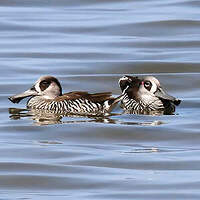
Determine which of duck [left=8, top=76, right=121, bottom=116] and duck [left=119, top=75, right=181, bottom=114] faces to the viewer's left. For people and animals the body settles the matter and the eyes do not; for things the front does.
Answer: duck [left=8, top=76, right=121, bottom=116]

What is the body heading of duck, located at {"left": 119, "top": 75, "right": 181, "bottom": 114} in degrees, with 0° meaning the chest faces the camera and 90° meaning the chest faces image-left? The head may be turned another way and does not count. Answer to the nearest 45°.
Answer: approximately 270°

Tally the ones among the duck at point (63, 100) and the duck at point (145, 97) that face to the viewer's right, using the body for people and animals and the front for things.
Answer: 1

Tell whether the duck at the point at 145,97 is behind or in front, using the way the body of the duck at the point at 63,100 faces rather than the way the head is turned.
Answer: behind

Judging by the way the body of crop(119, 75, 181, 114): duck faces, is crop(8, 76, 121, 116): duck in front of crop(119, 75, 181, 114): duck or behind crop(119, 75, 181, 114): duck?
behind

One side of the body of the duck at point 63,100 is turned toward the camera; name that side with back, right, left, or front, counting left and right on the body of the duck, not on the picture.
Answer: left

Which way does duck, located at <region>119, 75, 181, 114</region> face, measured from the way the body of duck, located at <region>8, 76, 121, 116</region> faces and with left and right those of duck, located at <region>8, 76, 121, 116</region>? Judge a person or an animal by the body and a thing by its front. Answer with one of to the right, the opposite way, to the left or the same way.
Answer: the opposite way
